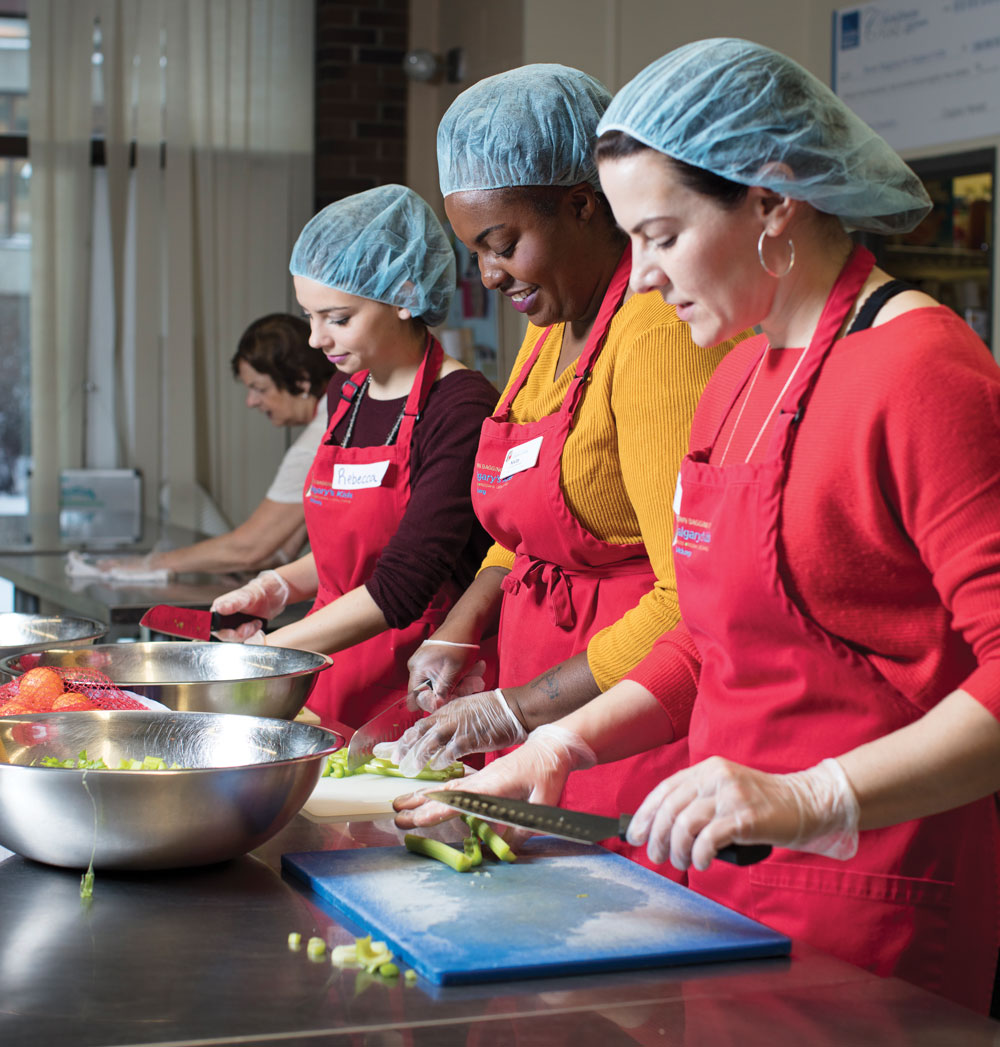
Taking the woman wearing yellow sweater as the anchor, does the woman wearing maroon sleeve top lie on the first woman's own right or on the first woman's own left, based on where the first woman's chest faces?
on the first woman's own right

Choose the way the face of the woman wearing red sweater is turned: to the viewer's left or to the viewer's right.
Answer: to the viewer's left

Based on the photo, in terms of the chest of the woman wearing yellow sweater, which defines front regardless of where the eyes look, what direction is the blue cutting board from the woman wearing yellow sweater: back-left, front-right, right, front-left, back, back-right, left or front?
front-left

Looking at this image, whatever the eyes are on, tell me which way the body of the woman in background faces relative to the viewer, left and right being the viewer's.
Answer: facing to the left of the viewer

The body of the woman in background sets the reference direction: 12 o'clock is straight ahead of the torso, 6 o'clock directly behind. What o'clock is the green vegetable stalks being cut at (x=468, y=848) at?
The green vegetable stalks being cut is roughly at 9 o'clock from the woman in background.

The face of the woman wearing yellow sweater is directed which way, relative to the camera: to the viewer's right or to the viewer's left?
to the viewer's left

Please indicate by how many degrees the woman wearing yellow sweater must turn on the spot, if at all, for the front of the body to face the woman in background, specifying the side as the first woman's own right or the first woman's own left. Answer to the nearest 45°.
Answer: approximately 135° to the first woman's own right

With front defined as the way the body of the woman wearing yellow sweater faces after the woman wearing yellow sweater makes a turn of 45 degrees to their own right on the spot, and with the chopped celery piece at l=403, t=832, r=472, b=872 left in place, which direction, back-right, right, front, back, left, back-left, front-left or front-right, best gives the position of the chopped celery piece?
left

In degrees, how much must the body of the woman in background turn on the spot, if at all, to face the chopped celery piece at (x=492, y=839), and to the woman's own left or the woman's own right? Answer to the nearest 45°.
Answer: approximately 90° to the woman's own left

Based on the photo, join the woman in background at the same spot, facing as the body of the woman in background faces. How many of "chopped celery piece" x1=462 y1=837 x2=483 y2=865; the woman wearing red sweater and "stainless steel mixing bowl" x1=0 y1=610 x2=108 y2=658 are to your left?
3

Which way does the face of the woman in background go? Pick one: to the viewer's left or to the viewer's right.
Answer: to the viewer's left

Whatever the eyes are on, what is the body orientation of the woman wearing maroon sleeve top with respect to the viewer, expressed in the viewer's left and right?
facing the viewer and to the left of the viewer
